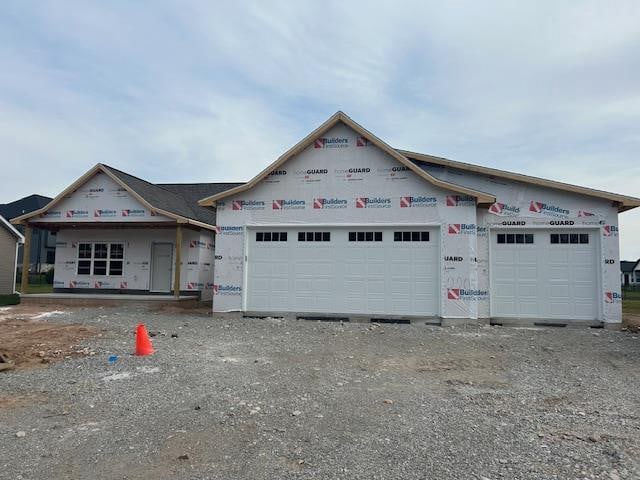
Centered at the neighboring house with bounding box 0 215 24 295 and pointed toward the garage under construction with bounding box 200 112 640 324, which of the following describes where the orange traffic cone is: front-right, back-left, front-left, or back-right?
front-right

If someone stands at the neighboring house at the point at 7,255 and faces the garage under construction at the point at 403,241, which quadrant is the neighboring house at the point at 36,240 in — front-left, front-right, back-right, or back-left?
back-left

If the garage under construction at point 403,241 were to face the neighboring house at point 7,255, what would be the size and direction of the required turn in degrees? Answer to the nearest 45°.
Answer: approximately 90° to its right

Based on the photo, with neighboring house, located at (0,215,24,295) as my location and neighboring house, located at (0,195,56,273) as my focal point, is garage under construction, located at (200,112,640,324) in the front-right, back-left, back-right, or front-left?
back-right

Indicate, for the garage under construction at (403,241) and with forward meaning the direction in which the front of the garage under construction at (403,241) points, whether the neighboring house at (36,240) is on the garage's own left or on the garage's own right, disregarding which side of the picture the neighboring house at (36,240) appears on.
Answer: on the garage's own right

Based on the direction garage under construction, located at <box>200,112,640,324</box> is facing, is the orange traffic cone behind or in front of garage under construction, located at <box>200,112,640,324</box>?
in front

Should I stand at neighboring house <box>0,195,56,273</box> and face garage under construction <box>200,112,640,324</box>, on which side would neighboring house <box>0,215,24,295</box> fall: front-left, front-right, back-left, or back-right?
front-right

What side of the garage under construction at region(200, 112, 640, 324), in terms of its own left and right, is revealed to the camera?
front
